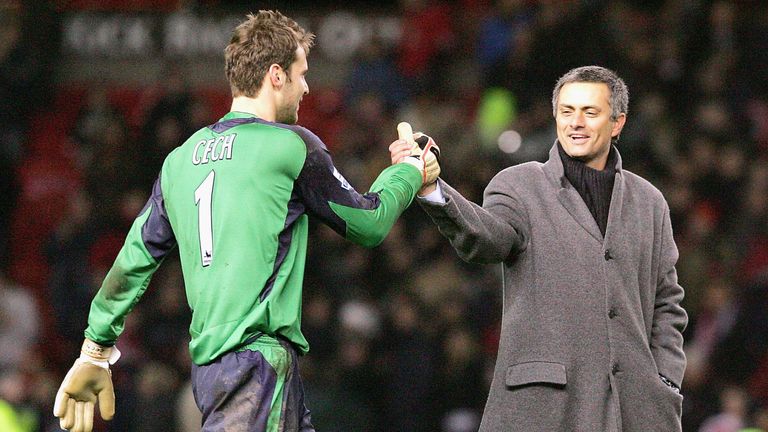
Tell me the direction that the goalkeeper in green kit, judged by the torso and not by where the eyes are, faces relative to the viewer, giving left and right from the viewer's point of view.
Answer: facing away from the viewer and to the right of the viewer

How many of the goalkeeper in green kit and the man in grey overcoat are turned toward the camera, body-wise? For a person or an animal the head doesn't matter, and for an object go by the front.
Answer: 1

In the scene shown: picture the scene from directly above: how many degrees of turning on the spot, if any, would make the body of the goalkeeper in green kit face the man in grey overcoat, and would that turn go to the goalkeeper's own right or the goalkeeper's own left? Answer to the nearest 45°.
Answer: approximately 45° to the goalkeeper's own right

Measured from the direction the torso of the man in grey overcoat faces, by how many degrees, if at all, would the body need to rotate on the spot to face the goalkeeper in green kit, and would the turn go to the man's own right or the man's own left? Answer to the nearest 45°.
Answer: approximately 45° to the man's own right

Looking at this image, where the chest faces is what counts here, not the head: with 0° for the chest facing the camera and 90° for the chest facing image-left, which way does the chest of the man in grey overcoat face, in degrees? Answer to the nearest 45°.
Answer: approximately 0°

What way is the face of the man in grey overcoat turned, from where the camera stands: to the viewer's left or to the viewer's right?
to the viewer's left
